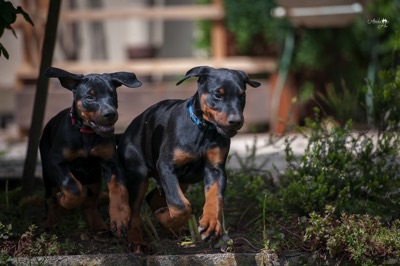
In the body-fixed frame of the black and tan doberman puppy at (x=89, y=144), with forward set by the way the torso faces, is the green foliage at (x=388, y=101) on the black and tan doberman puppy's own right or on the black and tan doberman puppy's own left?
on the black and tan doberman puppy's own left

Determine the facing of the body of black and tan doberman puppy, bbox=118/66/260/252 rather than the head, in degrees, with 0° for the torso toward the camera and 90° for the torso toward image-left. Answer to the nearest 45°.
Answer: approximately 315°

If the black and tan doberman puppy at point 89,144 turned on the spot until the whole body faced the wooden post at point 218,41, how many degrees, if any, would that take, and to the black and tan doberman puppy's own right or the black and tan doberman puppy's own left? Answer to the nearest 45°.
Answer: approximately 135° to the black and tan doberman puppy's own left

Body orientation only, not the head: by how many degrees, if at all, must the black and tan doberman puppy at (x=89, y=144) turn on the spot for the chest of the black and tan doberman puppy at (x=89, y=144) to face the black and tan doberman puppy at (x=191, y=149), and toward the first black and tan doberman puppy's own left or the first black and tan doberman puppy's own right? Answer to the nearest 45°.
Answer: approximately 45° to the first black and tan doberman puppy's own left

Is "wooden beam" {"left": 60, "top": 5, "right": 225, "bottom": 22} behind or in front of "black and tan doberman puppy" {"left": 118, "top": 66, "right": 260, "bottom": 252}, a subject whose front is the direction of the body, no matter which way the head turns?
behind

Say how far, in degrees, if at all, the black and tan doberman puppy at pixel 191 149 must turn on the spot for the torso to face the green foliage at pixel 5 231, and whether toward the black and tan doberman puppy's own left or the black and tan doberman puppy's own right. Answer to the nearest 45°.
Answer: approximately 135° to the black and tan doberman puppy's own right

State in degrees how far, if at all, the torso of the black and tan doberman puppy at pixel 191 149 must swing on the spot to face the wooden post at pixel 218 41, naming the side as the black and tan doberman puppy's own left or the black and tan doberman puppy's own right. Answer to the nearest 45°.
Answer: approximately 135° to the black and tan doberman puppy's own left

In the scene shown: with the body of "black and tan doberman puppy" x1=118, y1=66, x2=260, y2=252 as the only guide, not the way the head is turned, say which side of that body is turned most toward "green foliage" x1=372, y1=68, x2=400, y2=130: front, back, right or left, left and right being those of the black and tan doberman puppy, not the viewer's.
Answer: left

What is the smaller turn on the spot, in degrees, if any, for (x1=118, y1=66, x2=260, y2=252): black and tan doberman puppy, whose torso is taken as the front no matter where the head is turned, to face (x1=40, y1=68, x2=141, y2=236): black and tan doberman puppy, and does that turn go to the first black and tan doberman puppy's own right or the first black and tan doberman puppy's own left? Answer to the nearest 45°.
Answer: approximately 135° to the first black and tan doberman puppy's own right

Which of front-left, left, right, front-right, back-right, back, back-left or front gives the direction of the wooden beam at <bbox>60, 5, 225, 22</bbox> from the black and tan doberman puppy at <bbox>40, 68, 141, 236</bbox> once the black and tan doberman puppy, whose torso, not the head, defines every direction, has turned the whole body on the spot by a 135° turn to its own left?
front

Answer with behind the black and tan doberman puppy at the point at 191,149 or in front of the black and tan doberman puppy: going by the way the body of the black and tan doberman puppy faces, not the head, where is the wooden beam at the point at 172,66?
behind

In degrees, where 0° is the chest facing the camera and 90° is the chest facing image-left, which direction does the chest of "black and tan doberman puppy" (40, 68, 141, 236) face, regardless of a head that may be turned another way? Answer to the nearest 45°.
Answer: approximately 315°
